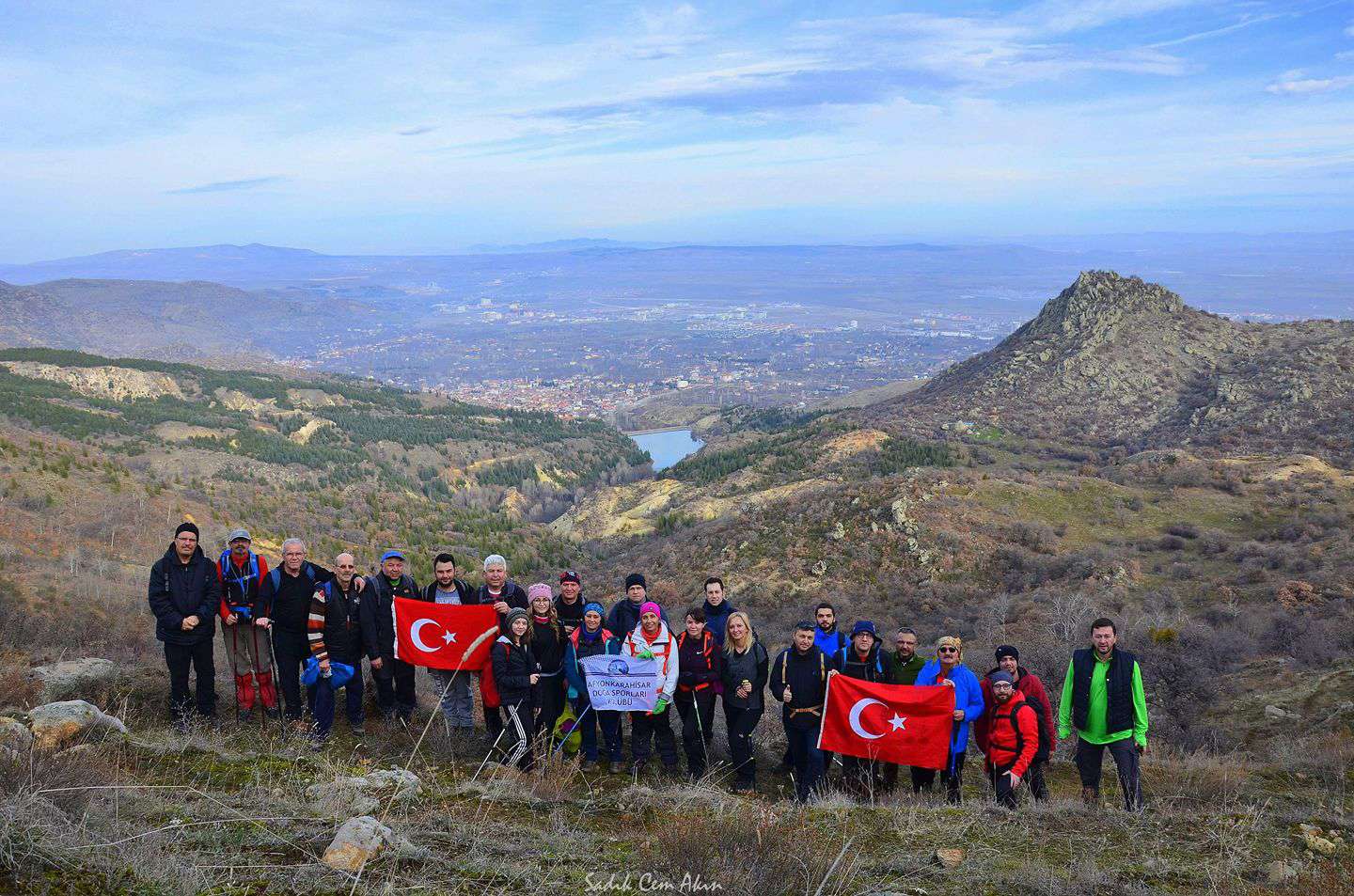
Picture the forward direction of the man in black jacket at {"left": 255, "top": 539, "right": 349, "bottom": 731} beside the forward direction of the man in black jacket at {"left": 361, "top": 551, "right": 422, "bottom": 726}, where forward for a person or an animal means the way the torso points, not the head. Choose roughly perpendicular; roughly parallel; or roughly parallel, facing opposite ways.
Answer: roughly parallel

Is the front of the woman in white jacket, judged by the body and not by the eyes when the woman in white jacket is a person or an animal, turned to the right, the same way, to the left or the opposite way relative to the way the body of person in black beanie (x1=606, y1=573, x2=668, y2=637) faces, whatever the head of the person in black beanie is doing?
the same way

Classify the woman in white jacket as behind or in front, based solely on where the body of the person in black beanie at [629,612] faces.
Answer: in front

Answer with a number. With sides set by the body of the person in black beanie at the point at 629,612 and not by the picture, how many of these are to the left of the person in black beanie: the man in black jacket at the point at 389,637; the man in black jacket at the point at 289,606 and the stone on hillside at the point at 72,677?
0

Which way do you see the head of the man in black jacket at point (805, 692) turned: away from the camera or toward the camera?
toward the camera

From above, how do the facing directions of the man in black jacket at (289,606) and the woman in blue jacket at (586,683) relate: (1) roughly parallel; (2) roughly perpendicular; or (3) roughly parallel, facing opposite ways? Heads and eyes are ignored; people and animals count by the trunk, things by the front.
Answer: roughly parallel

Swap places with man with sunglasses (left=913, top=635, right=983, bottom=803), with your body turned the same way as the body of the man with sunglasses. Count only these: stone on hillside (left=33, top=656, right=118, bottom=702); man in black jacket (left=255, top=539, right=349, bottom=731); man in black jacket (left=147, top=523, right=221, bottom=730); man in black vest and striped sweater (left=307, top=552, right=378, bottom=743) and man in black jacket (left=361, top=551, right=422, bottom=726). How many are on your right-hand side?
5

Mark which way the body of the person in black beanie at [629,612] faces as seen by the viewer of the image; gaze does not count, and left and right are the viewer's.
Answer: facing the viewer

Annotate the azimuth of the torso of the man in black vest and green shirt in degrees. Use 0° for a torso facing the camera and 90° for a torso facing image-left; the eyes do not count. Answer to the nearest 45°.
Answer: approximately 0°

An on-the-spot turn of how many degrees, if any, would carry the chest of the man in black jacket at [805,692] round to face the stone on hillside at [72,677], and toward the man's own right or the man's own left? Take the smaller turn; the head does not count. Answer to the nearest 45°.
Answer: approximately 90° to the man's own right

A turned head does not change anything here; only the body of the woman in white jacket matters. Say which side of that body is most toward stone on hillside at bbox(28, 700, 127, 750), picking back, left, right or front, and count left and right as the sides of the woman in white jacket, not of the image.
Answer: right

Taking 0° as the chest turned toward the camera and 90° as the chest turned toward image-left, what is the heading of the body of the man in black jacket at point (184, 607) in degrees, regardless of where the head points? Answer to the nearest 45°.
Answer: approximately 0°

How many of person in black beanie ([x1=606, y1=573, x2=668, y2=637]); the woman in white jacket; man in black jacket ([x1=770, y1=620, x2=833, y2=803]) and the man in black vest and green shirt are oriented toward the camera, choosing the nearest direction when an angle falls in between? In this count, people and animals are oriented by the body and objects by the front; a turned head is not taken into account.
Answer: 4

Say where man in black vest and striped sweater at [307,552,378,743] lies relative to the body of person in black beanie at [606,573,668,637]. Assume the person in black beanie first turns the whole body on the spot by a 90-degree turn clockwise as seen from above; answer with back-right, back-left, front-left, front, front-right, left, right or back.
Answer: front

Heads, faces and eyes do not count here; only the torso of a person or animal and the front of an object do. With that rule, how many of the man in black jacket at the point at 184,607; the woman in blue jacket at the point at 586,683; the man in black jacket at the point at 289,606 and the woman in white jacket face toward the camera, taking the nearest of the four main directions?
4

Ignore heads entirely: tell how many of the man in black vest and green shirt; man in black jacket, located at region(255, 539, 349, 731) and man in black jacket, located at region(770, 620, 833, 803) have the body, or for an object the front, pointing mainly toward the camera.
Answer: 3

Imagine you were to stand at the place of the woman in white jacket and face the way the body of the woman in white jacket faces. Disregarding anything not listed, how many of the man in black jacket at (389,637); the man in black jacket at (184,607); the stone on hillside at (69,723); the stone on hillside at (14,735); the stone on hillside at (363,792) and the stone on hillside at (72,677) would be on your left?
0

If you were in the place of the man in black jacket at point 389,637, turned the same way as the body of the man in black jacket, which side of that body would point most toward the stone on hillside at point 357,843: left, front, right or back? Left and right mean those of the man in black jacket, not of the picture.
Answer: front

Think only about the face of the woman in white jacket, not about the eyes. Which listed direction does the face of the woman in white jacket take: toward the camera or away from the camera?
toward the camera

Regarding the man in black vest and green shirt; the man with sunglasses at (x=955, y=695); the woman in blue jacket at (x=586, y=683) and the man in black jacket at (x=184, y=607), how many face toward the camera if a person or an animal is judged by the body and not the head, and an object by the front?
4

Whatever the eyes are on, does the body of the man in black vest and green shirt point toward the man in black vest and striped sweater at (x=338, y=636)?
no

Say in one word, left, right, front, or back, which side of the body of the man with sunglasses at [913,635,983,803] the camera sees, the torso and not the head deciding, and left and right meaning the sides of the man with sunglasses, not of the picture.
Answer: front
